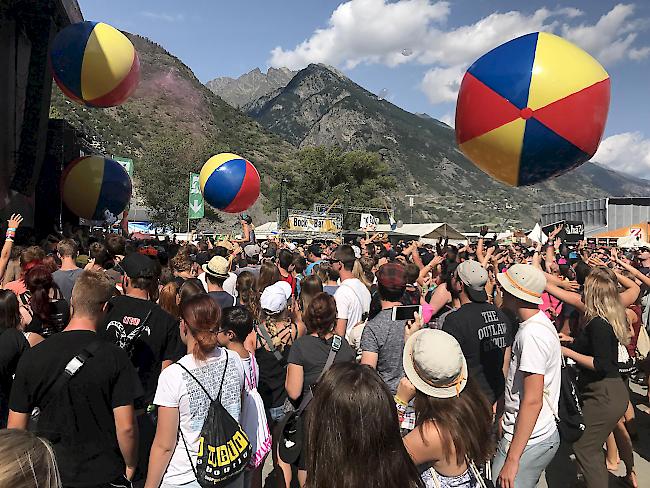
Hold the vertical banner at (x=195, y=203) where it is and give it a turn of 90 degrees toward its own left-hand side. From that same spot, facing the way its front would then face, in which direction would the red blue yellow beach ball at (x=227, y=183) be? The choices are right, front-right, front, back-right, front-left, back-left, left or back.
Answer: right

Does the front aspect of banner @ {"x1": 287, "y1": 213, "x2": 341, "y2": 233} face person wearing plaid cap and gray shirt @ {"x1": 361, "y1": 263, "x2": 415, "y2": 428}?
yes

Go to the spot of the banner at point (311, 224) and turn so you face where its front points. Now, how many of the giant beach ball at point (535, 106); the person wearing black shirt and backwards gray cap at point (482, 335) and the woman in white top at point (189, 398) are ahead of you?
3

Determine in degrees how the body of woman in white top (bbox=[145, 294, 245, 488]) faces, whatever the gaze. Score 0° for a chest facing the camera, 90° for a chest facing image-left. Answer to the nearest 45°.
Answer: approximately 135°

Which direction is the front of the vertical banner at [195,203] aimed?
toward the camera

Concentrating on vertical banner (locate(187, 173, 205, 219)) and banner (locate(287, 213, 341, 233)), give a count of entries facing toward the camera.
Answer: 2

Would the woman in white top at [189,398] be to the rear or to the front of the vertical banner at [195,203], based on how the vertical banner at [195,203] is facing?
to the front

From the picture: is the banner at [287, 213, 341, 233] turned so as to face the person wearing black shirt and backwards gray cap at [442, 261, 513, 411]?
yes

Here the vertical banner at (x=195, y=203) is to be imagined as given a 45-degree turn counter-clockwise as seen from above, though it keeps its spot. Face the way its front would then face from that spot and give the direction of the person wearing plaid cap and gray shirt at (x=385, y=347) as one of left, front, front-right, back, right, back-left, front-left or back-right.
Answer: front-right

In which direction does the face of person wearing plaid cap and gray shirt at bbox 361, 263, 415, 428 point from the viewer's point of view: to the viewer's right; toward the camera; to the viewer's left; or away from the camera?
away from the camera

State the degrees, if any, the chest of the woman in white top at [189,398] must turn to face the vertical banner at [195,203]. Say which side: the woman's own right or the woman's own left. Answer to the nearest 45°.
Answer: approximately 45° to the woman's own right

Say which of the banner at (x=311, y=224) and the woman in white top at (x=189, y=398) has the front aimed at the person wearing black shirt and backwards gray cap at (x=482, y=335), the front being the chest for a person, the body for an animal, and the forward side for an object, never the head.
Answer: the banner
